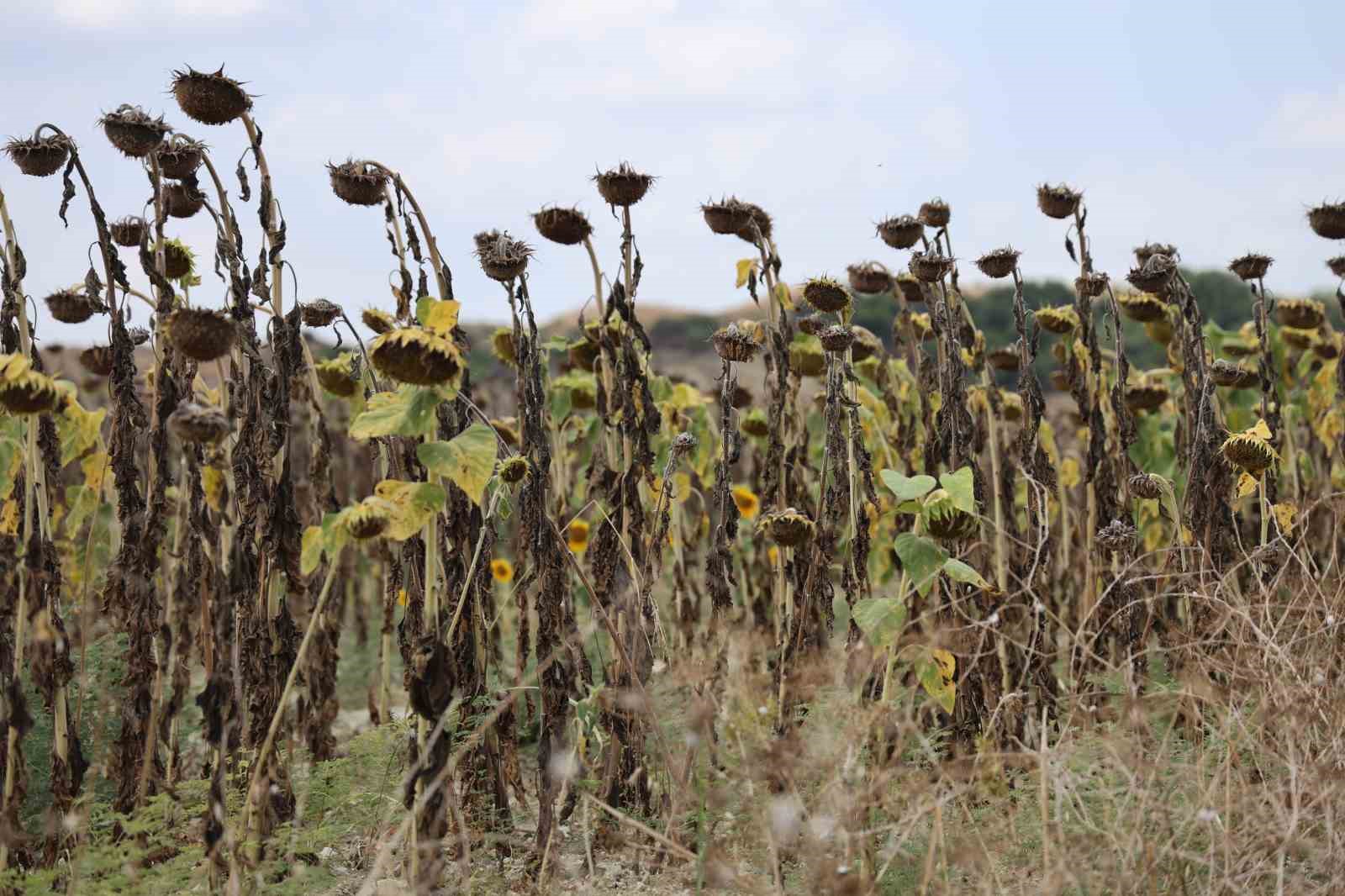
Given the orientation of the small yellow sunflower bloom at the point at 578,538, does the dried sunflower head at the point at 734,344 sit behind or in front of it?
in front

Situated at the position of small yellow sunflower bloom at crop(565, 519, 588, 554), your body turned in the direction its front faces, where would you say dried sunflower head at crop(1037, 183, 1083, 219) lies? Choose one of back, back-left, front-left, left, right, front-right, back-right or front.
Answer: front-left

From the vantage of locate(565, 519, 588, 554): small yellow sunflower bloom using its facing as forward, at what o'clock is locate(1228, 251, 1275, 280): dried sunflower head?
The dried sunflower head is roughly at 10 o'clock from the small yellow sunflower bloom.

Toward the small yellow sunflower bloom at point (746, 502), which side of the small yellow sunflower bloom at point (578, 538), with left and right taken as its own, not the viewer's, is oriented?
left

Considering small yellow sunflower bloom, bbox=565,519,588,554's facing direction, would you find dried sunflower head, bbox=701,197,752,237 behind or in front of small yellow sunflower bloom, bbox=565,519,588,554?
in front

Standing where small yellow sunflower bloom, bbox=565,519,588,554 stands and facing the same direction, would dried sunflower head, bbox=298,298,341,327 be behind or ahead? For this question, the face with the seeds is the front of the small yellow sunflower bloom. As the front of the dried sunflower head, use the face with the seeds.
ahead

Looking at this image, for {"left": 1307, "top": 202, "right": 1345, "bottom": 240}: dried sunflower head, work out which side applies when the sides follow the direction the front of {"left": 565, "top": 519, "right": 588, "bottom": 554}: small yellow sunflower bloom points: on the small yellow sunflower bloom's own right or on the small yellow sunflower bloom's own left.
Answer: on the small yellow sunflower bloom's own left

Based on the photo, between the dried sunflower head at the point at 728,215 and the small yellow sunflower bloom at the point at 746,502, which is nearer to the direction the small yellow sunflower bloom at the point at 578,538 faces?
the dried sunflower head

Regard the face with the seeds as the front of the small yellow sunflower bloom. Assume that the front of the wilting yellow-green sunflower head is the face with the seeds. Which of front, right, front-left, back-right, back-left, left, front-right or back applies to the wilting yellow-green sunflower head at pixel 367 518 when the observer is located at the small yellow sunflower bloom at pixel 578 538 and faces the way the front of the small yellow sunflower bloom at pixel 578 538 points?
front

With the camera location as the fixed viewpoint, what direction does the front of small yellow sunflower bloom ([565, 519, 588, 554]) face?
facing the viewer
